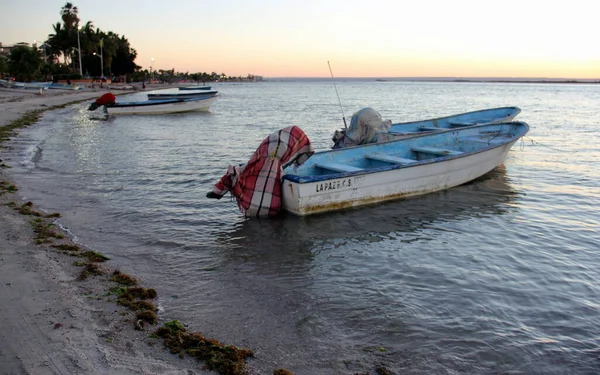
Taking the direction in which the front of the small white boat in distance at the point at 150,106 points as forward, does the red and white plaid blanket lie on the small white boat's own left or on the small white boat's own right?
on the small white boat's own right

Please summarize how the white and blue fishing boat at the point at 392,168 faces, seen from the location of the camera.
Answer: facing away from the viewer and to the right of the viewer

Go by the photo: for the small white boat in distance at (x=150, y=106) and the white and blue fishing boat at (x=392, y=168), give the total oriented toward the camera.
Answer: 0

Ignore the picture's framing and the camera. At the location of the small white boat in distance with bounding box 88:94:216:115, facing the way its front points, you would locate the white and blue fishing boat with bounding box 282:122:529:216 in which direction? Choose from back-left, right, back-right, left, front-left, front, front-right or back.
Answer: right

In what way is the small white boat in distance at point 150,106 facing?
to the viewer's right

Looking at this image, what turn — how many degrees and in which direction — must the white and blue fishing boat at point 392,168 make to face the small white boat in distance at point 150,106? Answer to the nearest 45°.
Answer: approximately 90° to its left

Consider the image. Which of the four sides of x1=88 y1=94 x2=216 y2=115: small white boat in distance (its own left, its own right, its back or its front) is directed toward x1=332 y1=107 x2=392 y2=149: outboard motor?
right
